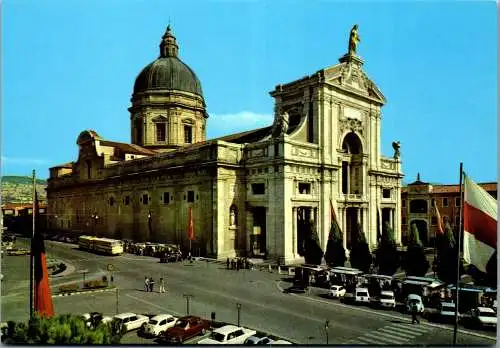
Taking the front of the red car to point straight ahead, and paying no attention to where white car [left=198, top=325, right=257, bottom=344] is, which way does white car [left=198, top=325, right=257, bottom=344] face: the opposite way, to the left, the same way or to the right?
the same way

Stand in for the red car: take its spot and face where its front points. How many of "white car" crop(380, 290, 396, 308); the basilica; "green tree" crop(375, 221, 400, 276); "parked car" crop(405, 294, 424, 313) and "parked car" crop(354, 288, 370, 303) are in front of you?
0

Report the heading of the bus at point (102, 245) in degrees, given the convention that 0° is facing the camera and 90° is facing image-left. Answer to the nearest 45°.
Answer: approximately 315°

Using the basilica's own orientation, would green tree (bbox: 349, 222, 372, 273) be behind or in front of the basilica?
in front

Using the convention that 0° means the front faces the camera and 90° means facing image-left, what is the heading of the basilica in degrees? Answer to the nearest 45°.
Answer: approximately 315°

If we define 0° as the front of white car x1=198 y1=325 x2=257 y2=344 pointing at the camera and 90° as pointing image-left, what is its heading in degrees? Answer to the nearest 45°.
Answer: approximately 45°

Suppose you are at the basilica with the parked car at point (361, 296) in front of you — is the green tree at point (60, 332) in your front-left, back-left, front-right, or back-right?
front-right

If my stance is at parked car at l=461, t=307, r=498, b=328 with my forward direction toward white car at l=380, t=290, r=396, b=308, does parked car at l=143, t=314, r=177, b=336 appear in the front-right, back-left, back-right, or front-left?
front-left

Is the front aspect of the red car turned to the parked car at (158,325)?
no

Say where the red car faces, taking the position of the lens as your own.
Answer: facing the viewer and to the left of the viewer

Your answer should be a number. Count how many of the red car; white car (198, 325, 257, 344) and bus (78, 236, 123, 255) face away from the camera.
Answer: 0

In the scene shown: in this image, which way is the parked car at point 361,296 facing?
toward the camera

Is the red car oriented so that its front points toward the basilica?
no

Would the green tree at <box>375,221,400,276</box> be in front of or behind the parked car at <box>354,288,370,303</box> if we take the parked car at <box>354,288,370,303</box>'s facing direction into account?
behind

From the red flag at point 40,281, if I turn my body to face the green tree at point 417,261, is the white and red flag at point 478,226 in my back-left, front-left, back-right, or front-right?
front-right

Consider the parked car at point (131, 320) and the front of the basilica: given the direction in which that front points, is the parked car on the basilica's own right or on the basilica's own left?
on the basilica's own right
